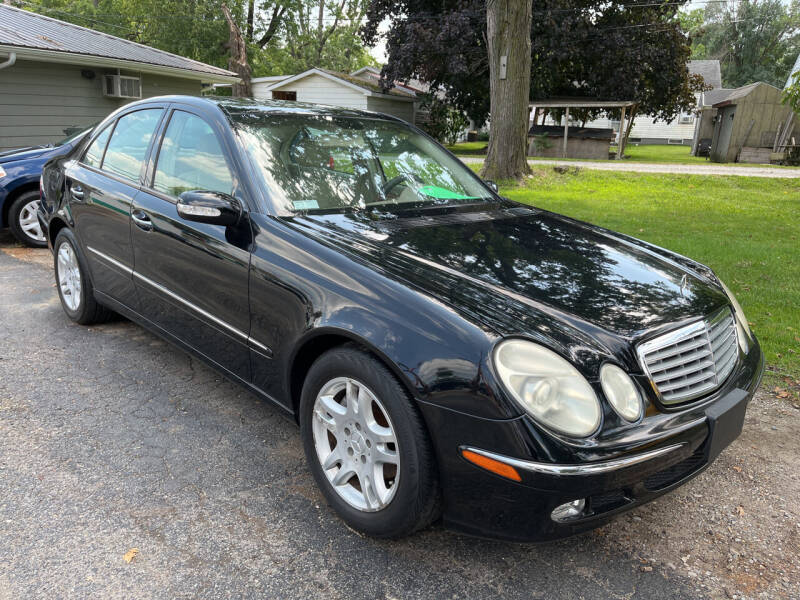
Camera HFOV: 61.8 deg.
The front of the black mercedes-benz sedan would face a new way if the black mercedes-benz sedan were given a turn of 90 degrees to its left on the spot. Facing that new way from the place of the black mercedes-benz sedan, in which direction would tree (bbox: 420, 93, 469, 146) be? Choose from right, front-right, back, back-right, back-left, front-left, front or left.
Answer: front-left

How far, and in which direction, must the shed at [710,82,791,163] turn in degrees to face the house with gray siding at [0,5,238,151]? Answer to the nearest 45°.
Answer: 0° — it already faces it

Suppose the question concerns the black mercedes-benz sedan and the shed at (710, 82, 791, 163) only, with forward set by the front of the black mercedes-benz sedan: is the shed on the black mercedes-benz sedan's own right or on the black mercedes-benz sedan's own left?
on the black mercedes-benz sedan's own left

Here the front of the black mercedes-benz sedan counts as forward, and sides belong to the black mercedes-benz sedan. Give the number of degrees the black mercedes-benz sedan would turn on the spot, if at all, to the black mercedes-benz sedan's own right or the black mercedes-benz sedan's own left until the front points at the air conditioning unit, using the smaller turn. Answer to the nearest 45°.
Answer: approximately 180°

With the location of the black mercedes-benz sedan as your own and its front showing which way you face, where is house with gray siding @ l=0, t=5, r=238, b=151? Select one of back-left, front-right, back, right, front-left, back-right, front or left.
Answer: back

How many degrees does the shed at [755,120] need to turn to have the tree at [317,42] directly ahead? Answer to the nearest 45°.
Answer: approximately 45° to its right

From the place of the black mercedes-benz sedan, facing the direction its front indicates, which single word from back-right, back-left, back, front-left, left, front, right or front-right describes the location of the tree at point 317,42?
back-left

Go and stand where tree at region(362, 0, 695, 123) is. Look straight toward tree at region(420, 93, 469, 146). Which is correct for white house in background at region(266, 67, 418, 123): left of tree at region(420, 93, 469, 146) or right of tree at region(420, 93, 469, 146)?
left

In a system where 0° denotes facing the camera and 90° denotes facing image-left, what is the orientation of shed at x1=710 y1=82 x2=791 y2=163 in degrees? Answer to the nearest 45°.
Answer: approximately 45°
